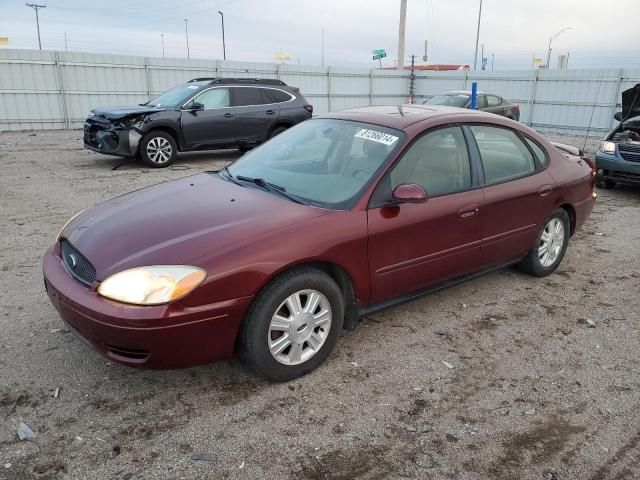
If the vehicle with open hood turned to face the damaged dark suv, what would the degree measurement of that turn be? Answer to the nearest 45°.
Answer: approximately 45° to its right

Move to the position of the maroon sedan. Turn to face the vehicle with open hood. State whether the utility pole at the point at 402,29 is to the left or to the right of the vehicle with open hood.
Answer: left

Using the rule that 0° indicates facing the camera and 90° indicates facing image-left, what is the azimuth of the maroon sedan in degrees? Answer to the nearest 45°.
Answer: approximately 45°

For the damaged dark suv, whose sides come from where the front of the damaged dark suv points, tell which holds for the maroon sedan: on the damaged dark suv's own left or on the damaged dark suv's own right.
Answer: on the damaged dark suv's own left

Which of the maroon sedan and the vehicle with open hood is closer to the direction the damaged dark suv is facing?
the maroon sedan

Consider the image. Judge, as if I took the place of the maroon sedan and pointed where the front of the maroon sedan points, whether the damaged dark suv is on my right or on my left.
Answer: on my right

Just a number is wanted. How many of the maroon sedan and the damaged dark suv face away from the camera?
0

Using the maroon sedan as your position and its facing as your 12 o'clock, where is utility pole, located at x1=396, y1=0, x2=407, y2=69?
The utility pole is roughly at 5 o'clock from the maroon sedan.

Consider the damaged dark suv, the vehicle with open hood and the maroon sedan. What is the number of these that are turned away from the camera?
0

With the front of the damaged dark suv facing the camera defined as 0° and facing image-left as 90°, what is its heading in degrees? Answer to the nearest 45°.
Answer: approximately 45°

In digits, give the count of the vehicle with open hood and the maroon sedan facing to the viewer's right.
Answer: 0

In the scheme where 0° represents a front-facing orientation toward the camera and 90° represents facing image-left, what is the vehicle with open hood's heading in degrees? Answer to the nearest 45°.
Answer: approximately 45°

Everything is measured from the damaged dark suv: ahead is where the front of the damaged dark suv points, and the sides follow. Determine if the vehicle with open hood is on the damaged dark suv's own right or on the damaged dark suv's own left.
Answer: on the damaged dark suv's own left
